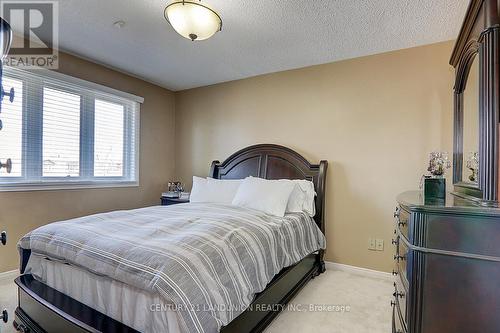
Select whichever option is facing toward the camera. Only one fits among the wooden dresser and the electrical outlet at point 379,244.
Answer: the electrical outlet

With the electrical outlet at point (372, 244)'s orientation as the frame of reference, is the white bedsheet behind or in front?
in front

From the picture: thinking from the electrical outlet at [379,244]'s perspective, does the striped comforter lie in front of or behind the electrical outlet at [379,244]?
in front

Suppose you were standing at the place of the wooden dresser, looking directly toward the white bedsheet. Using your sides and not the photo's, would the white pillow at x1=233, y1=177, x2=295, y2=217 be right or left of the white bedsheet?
right

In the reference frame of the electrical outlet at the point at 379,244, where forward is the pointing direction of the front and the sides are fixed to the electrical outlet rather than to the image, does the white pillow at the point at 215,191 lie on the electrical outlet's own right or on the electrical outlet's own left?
on the electrical outlet's own right

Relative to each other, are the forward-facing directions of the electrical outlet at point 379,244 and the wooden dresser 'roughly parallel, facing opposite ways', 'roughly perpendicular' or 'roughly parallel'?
roughly perpendicular

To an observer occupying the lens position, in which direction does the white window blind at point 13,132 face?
facing the viewer and to the right of the viewer

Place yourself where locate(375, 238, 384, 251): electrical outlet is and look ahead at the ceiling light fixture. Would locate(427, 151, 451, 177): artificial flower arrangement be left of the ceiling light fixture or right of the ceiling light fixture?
left

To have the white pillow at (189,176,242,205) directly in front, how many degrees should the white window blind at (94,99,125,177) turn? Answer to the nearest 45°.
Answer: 0° — it already faces it

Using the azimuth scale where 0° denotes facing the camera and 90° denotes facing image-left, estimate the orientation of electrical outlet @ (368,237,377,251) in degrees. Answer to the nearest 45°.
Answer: approximately 0°

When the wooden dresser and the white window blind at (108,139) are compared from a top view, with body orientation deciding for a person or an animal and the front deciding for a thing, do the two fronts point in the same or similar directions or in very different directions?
very different directions

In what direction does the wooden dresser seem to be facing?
to the viewer's left

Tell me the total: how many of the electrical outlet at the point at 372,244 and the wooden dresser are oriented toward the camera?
1

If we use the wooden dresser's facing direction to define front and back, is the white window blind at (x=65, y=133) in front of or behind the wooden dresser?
in front

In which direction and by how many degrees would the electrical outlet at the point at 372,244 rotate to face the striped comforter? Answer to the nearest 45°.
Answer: approximately 45° to its right

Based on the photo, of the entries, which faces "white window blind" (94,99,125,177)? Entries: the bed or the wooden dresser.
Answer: the wooden dresser

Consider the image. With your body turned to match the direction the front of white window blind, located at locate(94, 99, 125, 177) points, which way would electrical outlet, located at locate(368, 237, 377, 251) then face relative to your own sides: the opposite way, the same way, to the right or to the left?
to the right

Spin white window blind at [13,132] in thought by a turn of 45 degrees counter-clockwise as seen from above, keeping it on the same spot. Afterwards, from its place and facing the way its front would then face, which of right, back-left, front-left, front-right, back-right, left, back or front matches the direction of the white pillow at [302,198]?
front-right

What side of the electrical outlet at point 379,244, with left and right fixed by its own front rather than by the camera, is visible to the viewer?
front
